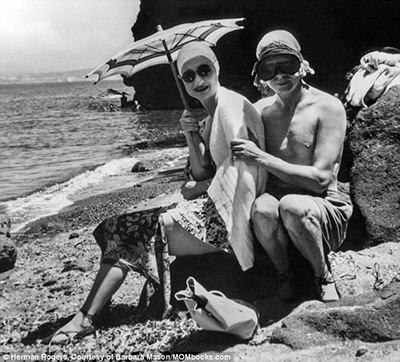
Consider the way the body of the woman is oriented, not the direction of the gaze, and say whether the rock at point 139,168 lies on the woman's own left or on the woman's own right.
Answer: on the woman's own right

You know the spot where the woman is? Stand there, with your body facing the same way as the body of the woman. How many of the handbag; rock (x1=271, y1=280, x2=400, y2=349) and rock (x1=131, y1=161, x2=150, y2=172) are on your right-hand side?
1

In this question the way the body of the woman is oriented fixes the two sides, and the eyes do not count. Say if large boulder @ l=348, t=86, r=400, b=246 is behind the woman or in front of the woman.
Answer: behind

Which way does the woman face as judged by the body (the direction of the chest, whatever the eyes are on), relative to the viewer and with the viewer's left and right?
facing to the left of the viewer

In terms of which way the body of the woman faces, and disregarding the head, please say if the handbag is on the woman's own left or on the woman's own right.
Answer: on the woman's own left

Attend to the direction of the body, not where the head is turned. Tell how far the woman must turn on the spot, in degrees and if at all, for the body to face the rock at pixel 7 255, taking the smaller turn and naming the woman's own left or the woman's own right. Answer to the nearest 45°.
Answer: approximately 45° to the woman's own right
